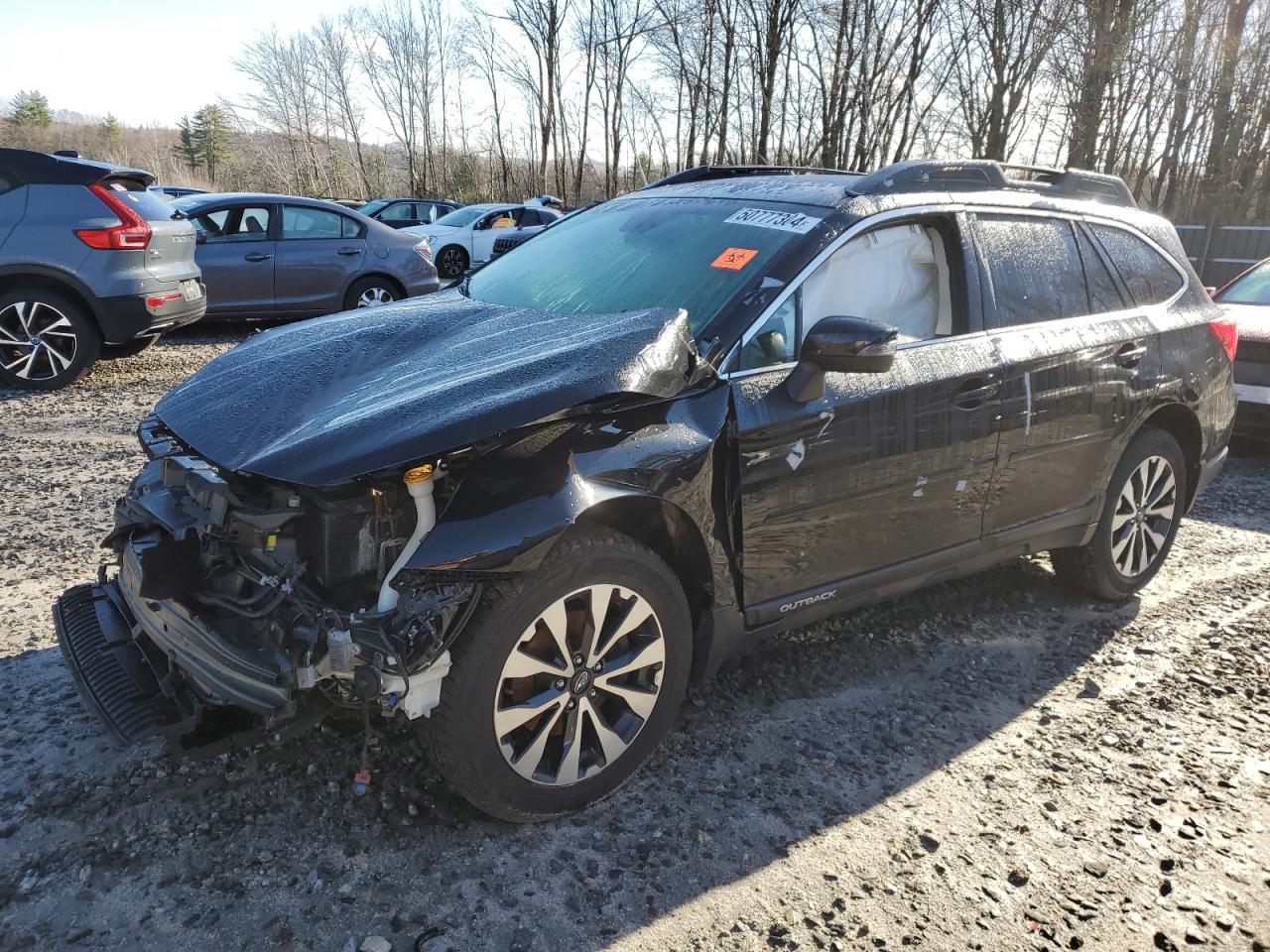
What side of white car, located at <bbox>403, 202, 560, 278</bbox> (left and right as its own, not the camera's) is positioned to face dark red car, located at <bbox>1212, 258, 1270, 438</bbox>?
left

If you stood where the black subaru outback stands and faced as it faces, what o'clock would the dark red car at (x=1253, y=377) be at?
The dark red car is roughly at 6 o'clock from the black subaru outback.

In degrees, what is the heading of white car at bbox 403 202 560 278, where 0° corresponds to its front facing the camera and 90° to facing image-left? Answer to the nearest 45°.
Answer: approximately 45°
